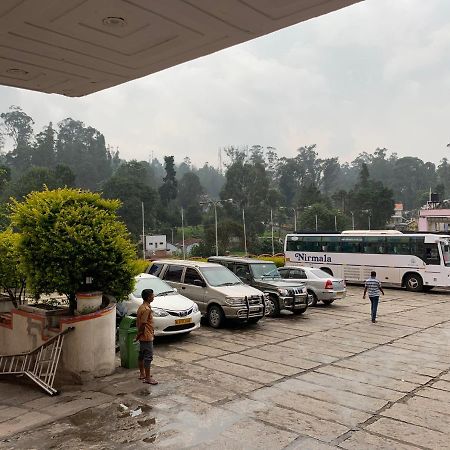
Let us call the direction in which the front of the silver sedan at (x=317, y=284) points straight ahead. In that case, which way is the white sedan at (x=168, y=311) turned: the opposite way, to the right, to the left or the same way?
the opposite way

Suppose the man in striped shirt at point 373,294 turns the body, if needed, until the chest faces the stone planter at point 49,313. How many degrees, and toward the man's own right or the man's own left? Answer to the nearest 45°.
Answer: approximately 135° to the man's own left

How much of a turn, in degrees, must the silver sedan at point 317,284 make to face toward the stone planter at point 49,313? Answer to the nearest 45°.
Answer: approximately 90° to its left

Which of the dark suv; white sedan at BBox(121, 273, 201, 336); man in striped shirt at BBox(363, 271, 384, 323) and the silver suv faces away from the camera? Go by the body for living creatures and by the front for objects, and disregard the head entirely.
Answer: the man in striped shirt

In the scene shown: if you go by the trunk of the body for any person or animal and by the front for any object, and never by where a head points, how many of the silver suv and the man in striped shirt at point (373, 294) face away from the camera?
1

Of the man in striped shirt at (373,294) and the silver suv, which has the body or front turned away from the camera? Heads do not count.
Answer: the man in striped shirt

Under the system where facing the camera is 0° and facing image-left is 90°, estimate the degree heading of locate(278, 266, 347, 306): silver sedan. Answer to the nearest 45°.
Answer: approximately 135°

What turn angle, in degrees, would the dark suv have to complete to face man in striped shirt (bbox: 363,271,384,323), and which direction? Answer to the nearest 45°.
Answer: approximately 45° to its left

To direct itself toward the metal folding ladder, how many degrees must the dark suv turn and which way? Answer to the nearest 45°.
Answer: approximately 90° to its right

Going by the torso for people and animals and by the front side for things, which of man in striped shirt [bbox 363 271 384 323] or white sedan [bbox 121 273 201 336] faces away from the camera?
the man in striped shirt

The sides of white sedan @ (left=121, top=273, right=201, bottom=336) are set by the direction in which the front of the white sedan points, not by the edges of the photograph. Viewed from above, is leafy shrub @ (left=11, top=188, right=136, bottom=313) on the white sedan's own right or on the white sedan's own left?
on the white sedan's own right

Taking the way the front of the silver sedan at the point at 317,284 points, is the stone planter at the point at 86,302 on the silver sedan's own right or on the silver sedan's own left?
on the silver sedan's own left

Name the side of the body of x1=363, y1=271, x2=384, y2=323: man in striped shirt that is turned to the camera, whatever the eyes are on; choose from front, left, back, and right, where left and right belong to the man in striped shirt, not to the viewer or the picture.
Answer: back

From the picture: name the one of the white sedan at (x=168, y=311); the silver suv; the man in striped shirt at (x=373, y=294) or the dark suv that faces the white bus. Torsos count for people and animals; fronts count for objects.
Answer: the man in striped shirt

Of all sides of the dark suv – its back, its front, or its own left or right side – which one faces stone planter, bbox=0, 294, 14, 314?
right
